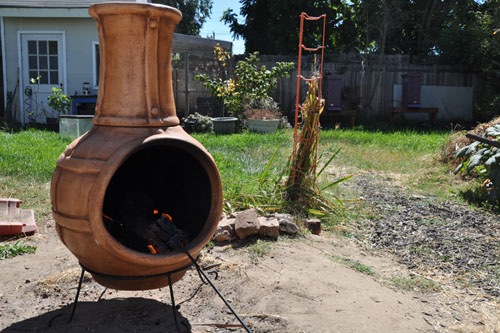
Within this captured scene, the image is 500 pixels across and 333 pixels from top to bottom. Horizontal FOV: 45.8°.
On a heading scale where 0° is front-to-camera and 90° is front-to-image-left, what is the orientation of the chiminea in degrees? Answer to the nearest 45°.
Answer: approximately 315°

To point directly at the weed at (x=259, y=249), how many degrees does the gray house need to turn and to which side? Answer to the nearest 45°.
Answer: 0° — it already faces it

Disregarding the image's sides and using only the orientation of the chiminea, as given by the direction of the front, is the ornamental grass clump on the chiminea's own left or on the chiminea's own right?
on the chiminea's own left

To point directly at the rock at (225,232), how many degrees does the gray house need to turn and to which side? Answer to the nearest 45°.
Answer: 0° — it already faces it

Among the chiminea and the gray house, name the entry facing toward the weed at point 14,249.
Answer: the gray house

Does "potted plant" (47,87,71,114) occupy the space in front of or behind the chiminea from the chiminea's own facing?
behind

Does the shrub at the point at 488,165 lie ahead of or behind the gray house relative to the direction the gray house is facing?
ahead

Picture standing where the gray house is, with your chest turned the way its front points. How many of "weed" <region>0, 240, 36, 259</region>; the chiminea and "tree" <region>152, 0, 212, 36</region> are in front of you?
2

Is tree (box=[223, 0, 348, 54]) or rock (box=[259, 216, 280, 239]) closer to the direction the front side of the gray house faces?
the rock

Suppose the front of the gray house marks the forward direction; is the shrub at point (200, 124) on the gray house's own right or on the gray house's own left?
on the gray house's own left

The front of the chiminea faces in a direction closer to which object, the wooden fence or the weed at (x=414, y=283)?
the weed

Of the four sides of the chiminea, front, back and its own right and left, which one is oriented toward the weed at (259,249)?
left

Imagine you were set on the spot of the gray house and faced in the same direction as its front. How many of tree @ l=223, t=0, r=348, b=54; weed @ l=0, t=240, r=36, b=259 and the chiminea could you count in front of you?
2

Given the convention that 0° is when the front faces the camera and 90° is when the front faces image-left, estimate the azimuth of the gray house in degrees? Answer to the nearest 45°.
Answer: approximately 0°

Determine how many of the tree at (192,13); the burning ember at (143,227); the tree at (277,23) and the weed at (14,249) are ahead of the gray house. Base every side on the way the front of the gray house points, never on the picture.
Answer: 2
